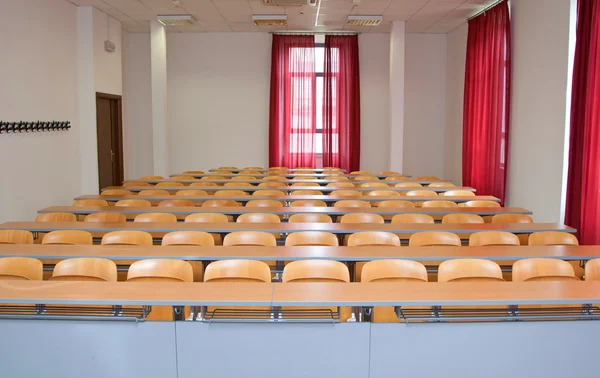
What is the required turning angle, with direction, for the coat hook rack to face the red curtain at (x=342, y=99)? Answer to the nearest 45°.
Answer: approximately 45° to its left

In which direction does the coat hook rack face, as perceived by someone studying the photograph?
facing the viewer and to the right of the viewer

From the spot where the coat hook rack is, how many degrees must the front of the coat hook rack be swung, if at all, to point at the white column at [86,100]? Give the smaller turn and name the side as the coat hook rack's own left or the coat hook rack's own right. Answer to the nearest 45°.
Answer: approximately 90° to the coat hook rack's own left

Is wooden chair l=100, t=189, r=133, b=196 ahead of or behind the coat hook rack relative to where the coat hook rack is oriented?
ahead

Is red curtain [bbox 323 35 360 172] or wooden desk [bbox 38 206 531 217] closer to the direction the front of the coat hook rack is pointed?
the wooden desk

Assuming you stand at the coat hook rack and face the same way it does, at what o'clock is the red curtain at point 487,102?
The red curtain is roughly at 11 o'clock from the coat hook rack.

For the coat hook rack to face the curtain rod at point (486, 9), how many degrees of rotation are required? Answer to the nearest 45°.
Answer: approximately 45° to its left

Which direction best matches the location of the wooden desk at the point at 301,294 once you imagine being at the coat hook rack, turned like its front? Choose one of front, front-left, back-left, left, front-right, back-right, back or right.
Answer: front-right

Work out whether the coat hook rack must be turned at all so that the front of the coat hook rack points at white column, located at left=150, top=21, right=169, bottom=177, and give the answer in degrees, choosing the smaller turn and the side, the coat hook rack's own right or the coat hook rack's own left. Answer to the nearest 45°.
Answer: approximately 90° to the coat hook rack's own left

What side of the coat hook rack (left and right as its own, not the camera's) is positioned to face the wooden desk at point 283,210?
front

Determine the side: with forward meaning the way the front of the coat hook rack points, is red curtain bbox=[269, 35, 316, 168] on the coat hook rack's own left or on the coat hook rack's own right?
on the coat hook rack's own left

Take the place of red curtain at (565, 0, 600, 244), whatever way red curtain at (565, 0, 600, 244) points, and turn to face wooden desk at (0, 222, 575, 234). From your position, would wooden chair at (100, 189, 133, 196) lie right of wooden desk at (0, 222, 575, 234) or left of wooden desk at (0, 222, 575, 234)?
right

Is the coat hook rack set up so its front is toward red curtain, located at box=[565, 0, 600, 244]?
yes
